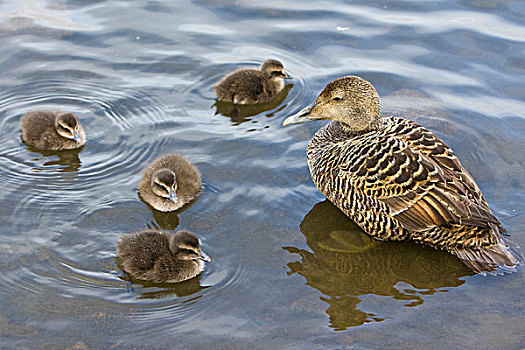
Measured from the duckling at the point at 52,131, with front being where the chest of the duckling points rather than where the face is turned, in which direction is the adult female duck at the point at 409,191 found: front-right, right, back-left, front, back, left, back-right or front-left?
front-right

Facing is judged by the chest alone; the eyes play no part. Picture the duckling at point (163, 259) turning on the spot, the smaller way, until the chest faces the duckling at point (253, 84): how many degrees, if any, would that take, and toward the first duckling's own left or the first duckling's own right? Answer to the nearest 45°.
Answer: approximately 90° to the first duckling's own left

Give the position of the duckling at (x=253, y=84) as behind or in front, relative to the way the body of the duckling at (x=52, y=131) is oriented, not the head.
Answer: in front

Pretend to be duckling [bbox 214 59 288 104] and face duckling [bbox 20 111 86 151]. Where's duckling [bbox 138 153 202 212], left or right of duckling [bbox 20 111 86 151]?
left

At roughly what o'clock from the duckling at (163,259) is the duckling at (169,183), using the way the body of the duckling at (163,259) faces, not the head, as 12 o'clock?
the duckling at (169,183) is roughly at 9 o'clock from the duckling at (163,259).

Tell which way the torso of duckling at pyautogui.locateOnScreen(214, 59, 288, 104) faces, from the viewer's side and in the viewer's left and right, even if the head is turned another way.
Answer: facing to the right of the viewer

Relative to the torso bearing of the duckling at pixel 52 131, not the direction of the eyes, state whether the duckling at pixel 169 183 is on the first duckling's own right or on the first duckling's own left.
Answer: on the first duckling's own right

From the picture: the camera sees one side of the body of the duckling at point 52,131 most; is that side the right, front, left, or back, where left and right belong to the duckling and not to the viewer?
right

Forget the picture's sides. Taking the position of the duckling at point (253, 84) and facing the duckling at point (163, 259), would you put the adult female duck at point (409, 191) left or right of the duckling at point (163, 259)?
left

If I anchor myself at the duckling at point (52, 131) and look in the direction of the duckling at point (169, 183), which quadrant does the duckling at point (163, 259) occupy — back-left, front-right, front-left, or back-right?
front-right

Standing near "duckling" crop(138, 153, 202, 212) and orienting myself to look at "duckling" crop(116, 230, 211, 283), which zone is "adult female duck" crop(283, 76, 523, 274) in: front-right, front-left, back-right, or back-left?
front-left

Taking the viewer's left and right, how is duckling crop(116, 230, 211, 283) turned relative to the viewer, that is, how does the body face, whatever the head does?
facing to the right of the viewer

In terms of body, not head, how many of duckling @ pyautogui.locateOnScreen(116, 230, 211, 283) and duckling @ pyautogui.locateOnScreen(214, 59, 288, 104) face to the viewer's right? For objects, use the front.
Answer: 2
